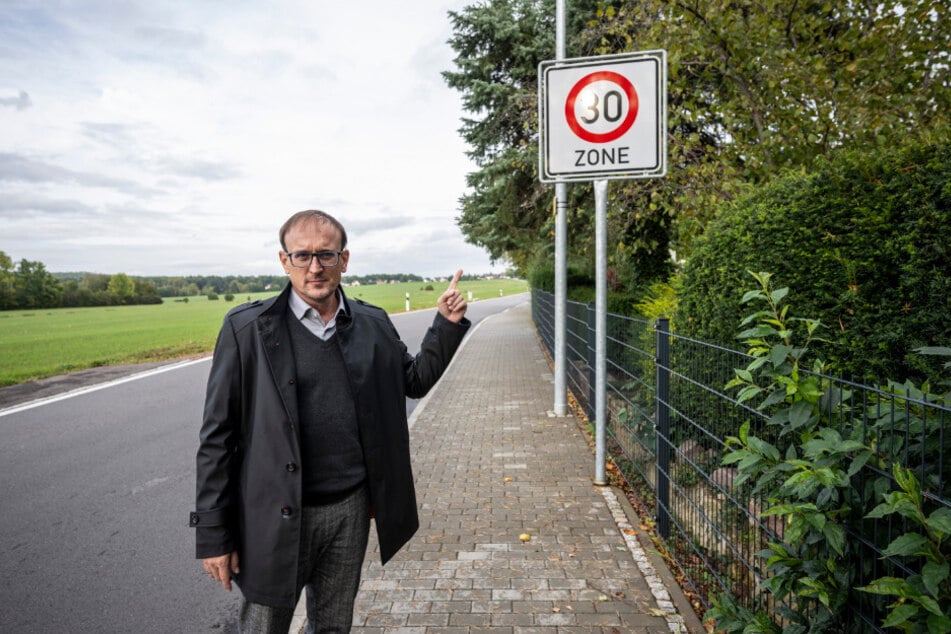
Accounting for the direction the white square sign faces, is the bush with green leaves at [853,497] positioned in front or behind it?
in front

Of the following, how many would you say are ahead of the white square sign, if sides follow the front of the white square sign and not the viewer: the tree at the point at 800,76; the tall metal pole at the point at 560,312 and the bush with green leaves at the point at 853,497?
1

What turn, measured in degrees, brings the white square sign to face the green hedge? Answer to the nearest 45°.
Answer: approximately 45° to its left

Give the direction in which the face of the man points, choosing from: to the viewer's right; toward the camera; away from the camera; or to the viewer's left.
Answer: toward the camera

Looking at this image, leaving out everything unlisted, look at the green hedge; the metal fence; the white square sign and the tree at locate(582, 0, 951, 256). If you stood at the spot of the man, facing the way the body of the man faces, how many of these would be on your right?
0

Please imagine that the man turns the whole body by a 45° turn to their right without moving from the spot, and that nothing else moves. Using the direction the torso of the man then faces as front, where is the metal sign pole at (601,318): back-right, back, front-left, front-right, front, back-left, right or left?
back

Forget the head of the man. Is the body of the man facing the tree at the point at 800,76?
no

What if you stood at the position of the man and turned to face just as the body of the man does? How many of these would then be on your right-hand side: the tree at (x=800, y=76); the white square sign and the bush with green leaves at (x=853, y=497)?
0

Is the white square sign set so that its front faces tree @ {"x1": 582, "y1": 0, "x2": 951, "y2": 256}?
no

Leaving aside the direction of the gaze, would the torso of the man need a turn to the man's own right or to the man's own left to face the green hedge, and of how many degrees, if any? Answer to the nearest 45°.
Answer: approximately 90° to the man's own left

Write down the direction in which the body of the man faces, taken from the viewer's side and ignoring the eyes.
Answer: toward the camera

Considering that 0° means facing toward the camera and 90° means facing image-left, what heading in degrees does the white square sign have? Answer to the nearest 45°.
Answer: approximately 0°

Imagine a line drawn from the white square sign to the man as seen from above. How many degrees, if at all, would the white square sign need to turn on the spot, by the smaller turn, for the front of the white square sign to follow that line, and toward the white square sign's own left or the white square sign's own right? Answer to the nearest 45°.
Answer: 0° — it already faces them

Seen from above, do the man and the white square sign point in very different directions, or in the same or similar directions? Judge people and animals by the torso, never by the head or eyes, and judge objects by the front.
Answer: same or similar directions

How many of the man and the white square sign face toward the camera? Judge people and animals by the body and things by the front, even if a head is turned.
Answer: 2
